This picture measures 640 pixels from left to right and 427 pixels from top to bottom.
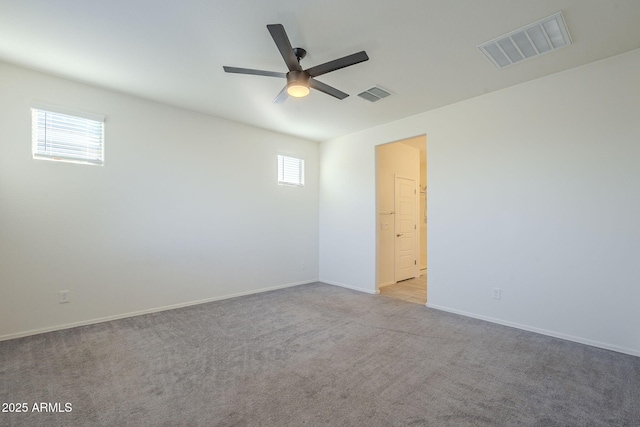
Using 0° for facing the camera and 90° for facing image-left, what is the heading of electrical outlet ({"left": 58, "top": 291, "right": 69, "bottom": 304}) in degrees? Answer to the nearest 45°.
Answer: approximately 0°

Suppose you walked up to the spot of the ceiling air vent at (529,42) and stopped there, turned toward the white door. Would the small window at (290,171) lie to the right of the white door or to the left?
left

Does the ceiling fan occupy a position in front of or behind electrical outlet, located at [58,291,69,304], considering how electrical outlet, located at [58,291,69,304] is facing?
in front

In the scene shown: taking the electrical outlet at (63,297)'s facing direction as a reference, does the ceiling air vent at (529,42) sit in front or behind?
in front

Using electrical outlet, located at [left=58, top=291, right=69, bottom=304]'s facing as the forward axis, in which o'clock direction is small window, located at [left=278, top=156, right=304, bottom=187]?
The small window is roughly at 9 o'clock from the electrical outlet.

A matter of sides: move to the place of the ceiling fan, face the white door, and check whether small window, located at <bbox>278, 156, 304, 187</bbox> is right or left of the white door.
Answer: left

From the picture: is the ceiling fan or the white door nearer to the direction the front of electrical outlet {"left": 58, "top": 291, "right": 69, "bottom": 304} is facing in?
the ceiling fan

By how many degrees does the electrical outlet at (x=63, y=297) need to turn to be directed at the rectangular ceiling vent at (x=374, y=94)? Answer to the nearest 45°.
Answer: approximately 45° to its left

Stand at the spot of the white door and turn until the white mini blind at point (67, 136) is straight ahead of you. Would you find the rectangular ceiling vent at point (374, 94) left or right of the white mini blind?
left
